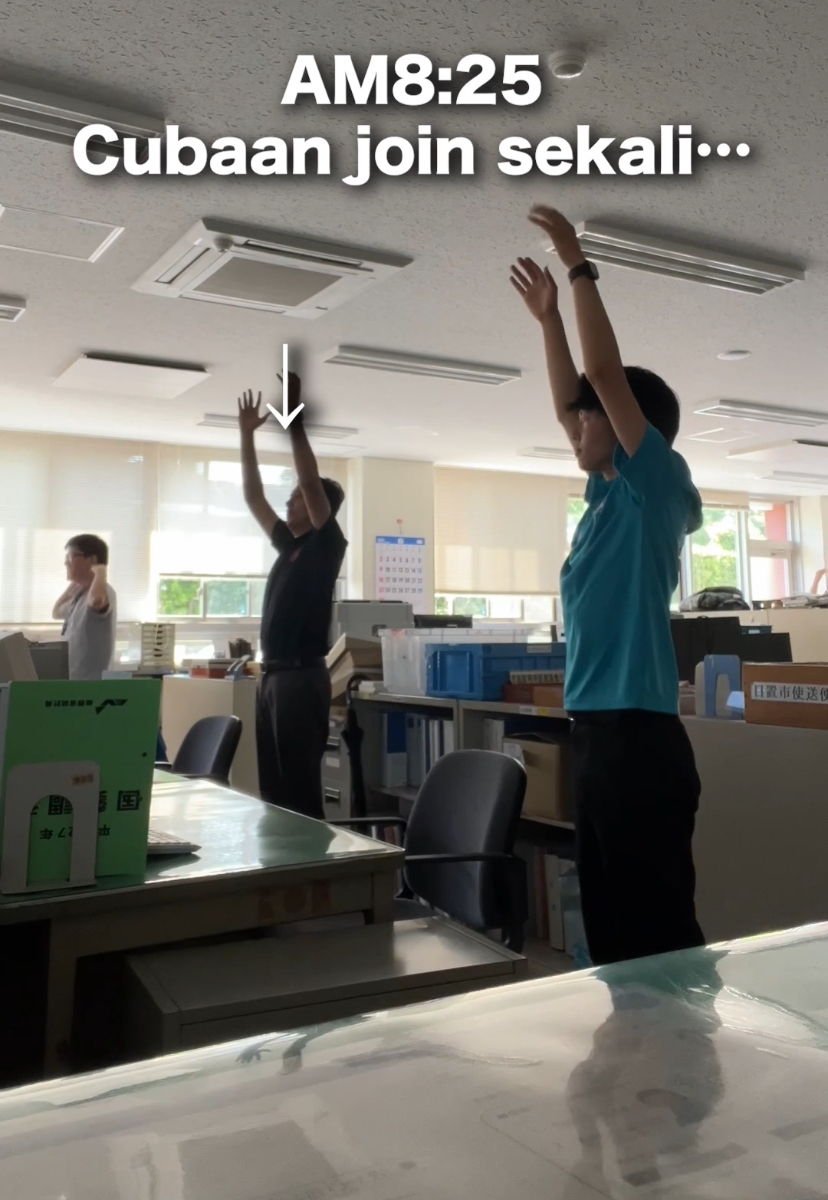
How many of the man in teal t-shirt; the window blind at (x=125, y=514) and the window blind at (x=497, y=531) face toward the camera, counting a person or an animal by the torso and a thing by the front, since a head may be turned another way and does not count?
2

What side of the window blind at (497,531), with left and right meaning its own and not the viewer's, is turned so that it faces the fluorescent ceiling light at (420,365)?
front

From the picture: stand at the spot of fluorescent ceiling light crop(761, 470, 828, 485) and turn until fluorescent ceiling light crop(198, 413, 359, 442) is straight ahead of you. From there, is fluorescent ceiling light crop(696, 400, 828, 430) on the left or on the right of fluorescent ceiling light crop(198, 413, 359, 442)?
left

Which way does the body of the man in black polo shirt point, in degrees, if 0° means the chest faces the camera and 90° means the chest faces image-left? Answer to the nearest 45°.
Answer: approximately 45°

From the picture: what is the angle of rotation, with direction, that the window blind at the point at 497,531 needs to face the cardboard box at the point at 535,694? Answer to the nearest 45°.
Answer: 0° — it already faces it

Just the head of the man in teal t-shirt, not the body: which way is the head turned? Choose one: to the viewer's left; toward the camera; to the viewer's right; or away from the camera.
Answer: to the viewer's left

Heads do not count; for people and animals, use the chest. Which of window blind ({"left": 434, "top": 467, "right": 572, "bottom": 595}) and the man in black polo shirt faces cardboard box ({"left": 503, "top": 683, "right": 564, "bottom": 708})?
the window blind

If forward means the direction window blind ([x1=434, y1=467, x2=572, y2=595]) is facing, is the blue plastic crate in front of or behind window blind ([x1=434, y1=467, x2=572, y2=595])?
in front

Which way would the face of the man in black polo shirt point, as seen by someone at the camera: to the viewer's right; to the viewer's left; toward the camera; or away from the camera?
to the viewer's left

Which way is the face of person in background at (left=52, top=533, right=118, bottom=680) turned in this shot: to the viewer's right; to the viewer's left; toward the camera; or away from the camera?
to the viewer's left

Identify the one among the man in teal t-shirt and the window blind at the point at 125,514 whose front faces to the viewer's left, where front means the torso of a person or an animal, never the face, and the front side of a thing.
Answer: the man in teal t-shirt

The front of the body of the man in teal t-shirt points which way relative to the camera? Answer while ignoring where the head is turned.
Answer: to the viewer's left

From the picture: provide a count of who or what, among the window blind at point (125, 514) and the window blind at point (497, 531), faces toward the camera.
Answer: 2
